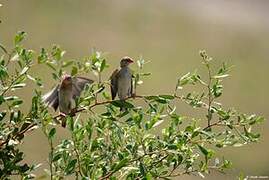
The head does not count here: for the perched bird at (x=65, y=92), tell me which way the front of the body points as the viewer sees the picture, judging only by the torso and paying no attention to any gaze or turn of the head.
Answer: toward the camera

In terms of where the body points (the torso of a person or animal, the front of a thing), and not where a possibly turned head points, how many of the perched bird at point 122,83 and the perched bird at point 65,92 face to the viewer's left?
0
